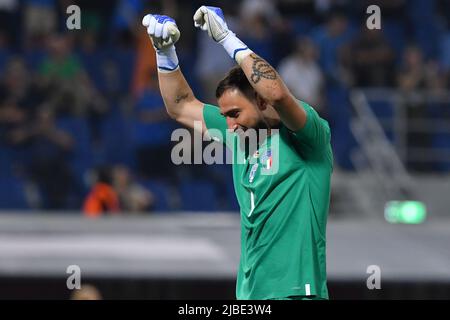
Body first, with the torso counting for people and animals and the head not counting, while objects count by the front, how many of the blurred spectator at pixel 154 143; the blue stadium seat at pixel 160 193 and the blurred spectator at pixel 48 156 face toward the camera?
3

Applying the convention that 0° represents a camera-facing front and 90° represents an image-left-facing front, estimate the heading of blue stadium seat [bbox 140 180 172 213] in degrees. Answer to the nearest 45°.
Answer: approximately 0°

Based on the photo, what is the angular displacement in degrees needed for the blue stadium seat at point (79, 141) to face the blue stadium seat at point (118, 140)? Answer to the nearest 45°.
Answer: approximately 90° to its left

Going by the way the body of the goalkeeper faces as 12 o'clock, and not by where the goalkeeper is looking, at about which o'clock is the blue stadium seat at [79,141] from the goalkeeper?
The blue stadium seat is roughly at 4 o'clock from the goalkeeper.

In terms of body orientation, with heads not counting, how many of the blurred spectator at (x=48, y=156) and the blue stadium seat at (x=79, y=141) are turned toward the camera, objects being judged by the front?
2

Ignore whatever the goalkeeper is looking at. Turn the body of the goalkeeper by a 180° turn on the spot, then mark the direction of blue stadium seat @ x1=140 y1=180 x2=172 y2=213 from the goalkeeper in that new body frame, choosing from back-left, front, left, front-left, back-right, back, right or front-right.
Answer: front-left

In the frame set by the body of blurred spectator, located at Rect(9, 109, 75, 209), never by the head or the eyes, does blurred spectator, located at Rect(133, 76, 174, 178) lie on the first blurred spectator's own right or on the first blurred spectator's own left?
on the first blurred spectator's own left

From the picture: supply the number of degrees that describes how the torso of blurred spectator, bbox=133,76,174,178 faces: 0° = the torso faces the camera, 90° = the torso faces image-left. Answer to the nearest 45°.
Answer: approximately 0°

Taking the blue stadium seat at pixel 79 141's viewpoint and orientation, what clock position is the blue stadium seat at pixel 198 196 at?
the blue stadium seat at pixel 198 196 is roughly at 9 o'clock from the blue stadium seat at pixel 79 141.
